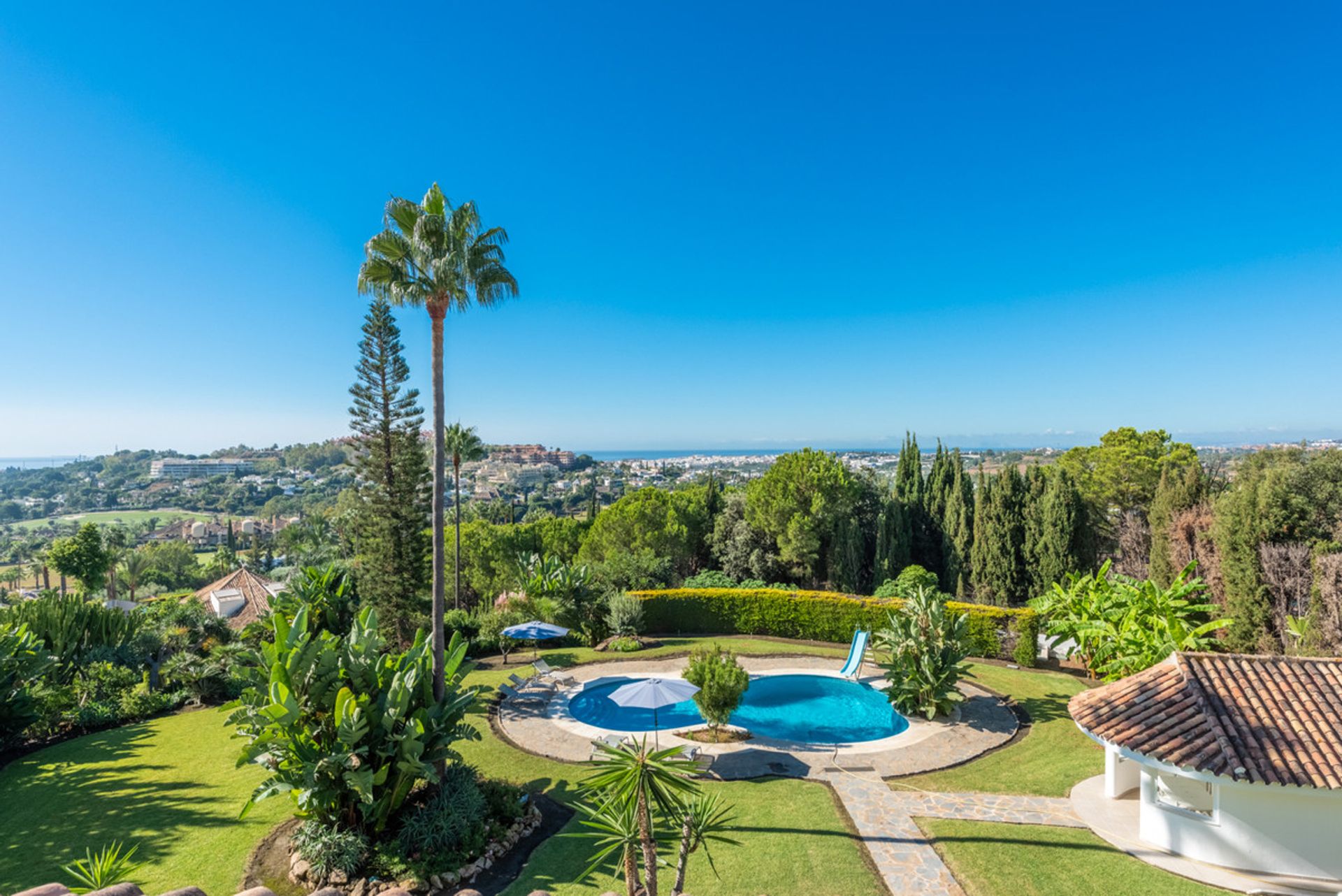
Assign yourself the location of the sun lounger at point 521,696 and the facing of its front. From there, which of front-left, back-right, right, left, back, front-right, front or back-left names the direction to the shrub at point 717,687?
front-right

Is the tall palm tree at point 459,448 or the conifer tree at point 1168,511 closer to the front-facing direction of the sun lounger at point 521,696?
the conifer tree

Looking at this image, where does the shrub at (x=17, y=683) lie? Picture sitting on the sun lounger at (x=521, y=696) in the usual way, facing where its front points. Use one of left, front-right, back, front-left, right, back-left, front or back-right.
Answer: back

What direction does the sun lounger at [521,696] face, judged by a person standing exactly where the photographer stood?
facing to the right of the viewer

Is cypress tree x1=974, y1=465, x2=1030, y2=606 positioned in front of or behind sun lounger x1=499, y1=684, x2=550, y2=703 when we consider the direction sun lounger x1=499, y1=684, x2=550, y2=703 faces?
in front

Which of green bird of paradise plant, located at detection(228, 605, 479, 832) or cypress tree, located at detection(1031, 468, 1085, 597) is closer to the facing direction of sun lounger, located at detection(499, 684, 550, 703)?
the cypress tree

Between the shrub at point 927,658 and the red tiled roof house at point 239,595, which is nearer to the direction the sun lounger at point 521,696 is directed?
the shrub

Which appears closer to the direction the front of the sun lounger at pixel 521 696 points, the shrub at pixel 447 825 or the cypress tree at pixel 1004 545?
the cypress tree

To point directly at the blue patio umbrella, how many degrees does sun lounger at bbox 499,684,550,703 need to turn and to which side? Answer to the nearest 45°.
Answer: approximately 90° to its left
